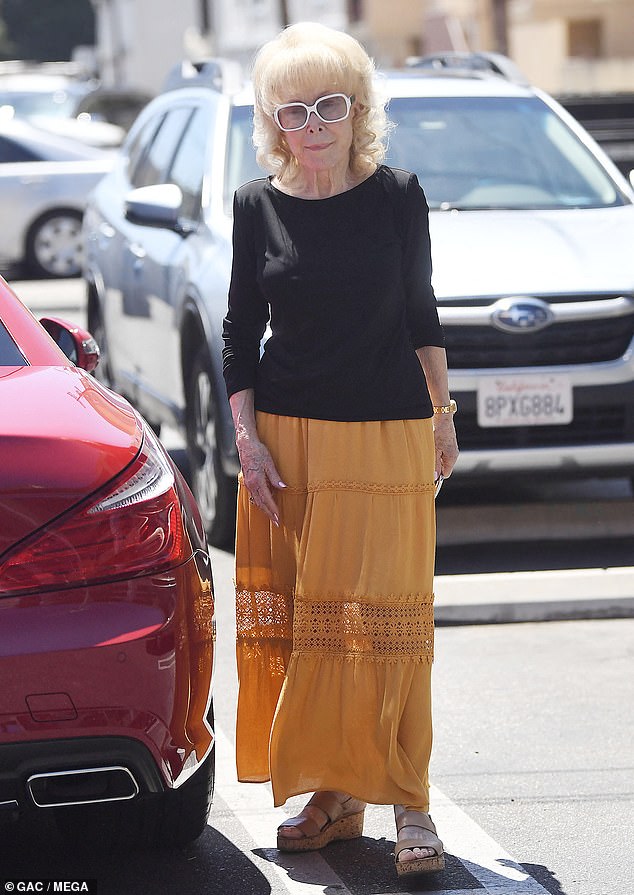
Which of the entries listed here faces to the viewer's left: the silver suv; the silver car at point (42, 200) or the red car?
the silver car

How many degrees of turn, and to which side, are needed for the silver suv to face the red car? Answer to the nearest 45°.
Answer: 0° — it already faces it

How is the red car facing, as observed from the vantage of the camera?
facing away from the viewer

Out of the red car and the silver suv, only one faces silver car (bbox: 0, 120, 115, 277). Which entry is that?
the red car

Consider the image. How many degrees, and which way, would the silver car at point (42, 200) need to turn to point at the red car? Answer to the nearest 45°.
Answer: approximately 90° to its left

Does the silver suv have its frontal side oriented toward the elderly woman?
yes

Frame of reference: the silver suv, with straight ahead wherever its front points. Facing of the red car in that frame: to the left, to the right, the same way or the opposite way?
the opposite way

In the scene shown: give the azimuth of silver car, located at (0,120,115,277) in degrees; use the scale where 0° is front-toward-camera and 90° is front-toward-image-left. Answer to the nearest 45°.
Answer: approximately 90°

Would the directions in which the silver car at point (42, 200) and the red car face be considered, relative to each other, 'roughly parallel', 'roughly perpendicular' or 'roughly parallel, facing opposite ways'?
roughly perpendicular

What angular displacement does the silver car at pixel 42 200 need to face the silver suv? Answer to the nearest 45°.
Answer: approximately 90° to its left

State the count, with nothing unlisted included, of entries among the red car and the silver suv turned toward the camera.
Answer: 1
